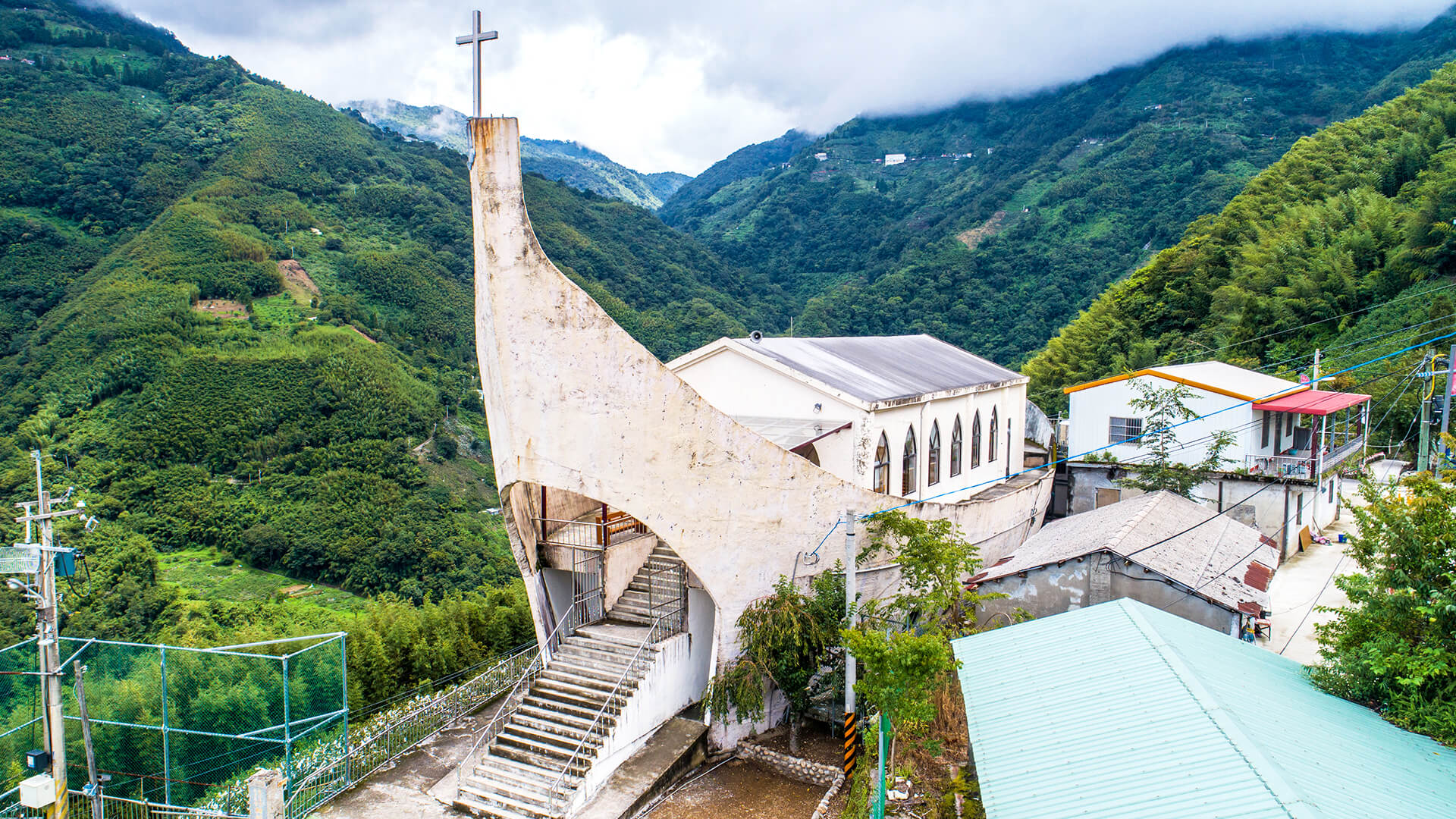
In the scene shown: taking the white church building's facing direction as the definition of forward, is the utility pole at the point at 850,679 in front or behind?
in front

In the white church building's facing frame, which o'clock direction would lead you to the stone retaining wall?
The stone retaining wall is roughly at 11 o'clock from the white church building.

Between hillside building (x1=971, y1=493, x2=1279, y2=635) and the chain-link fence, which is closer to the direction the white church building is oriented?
the chain-link fence

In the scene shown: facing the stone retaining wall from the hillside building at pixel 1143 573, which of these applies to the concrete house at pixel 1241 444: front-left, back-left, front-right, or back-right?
back-right

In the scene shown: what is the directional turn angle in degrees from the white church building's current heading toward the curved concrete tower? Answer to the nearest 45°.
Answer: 0° — it already faces it

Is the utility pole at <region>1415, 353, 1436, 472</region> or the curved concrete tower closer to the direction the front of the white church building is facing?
the curved concrete tower

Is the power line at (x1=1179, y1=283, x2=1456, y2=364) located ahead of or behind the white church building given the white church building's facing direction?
behind

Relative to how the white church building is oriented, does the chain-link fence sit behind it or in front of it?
in front

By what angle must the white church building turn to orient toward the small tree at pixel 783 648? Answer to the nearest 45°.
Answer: approximately 45° to its left

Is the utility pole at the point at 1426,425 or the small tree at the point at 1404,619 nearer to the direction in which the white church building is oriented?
the small tree

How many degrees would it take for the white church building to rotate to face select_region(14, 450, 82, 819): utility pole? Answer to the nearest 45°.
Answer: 0° — it already faces it

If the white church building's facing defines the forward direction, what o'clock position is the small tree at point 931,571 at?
The small tree is roughly at 10 o'clock from the white church building.

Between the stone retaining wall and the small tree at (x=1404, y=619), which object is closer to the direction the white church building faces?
the stone retaining wall

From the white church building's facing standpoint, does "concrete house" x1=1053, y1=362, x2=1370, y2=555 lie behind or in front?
behind

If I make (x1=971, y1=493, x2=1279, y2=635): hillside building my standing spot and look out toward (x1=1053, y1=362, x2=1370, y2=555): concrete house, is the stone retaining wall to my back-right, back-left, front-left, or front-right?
back-left

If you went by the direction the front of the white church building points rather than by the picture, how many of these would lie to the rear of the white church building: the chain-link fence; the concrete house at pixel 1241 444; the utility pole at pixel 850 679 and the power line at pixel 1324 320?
2
